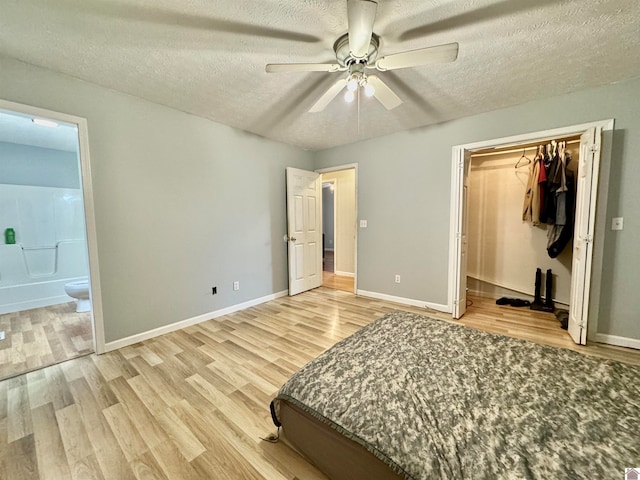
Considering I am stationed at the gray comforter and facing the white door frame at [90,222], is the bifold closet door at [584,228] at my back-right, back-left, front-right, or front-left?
back-right

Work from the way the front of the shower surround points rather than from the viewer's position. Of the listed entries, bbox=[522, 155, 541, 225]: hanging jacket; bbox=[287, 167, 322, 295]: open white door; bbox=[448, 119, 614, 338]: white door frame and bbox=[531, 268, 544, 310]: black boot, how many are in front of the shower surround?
4

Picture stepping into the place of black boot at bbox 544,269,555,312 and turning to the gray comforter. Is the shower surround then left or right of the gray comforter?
right

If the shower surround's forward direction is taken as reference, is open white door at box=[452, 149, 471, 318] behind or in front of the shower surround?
in front

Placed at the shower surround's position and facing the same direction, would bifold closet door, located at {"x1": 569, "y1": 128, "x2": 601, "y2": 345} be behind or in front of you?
in front

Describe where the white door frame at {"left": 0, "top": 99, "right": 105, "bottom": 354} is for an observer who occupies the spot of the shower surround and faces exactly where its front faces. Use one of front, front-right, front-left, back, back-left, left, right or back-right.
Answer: front-right

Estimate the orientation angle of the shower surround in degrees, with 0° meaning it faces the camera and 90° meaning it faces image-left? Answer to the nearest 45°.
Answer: approximately 315°
